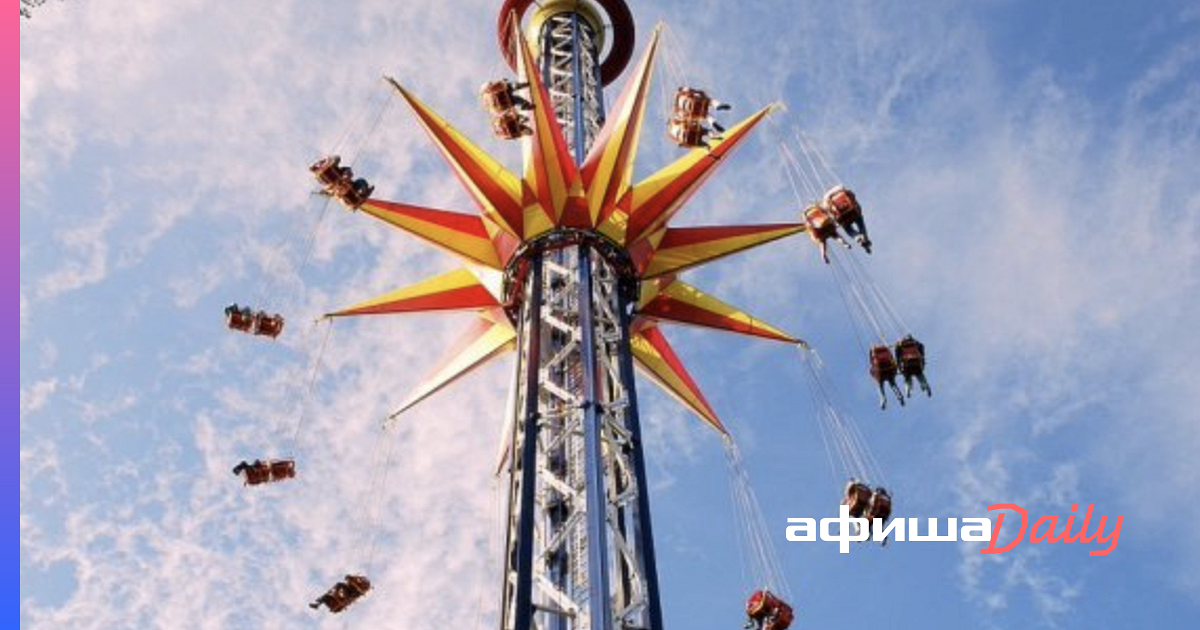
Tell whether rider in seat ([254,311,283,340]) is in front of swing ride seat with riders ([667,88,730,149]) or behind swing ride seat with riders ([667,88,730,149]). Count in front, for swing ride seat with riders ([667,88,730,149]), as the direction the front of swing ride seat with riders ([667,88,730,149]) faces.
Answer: behind

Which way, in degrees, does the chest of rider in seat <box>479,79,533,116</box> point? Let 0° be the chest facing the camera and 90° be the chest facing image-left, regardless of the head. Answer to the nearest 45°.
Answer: approximately 270°

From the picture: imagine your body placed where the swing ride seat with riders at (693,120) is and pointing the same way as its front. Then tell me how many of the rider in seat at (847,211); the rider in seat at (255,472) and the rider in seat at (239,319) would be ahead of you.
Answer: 1

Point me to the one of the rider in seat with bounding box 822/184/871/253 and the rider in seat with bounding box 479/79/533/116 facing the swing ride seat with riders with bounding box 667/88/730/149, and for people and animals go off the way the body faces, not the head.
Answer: the rider in seat with bounding box 479/79/533/116

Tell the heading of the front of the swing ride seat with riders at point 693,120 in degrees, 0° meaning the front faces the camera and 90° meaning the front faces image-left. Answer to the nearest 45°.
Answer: approximately 270°

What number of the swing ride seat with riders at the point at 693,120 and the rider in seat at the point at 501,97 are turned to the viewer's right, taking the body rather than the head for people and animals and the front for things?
2
